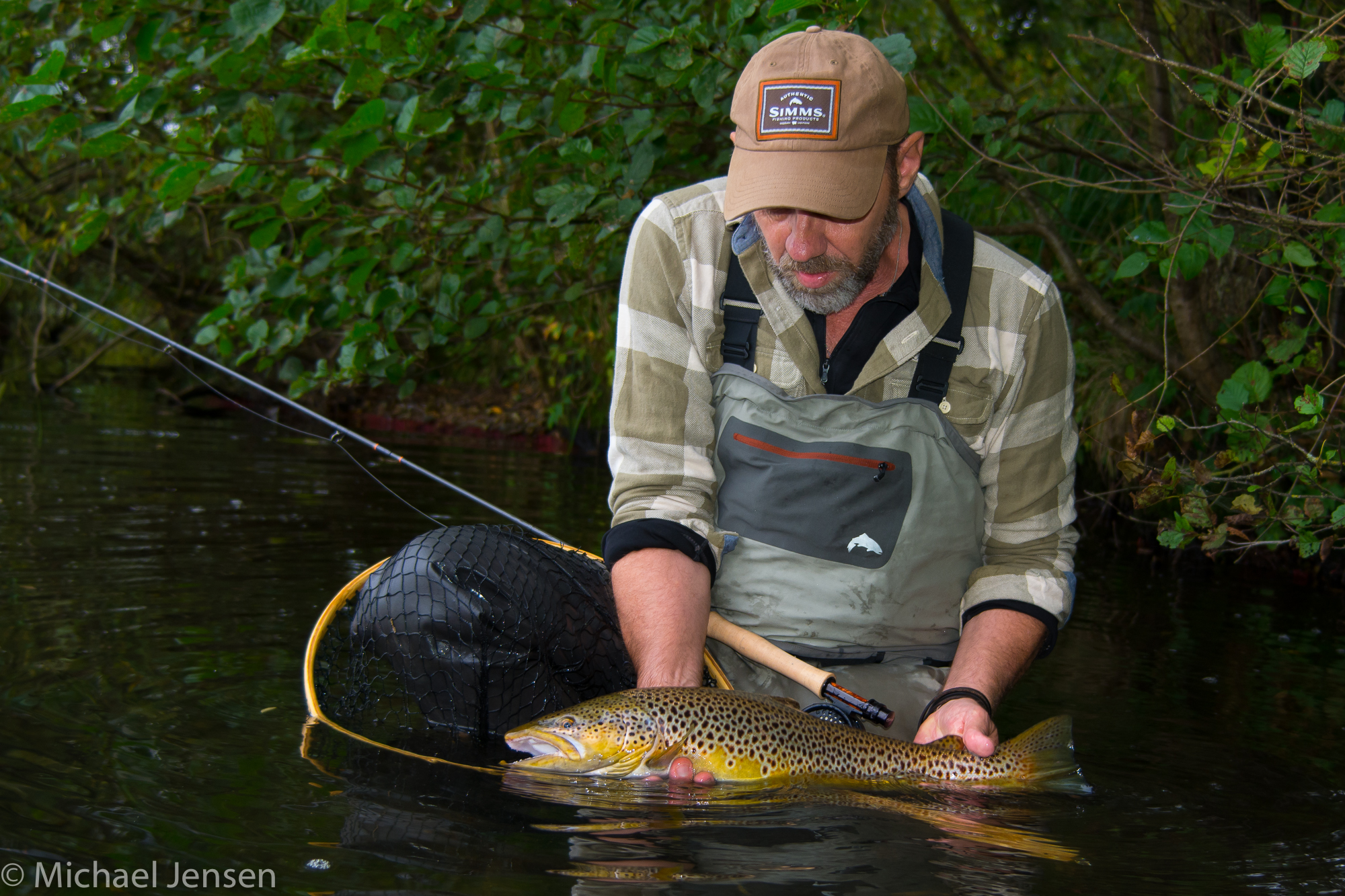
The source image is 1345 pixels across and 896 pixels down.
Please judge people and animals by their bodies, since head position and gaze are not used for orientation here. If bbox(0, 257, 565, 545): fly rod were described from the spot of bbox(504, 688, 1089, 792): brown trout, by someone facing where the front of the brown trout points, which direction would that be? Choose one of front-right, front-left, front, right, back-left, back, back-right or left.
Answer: front-right

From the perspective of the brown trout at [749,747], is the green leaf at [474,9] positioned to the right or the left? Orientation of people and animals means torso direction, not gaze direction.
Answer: on its right

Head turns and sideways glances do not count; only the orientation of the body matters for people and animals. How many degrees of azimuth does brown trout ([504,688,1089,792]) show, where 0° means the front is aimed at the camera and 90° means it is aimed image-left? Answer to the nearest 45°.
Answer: approximately 90°

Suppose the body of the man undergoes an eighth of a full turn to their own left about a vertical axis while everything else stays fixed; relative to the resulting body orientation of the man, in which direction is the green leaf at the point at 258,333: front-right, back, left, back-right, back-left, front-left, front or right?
back

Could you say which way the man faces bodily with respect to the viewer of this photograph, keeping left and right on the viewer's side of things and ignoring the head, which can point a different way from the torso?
facing the viewer

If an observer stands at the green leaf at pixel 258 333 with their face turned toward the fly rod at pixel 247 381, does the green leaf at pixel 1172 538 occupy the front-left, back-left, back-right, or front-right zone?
front-left

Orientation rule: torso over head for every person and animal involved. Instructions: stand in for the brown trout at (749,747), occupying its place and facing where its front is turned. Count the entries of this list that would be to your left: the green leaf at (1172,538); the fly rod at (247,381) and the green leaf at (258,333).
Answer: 0
